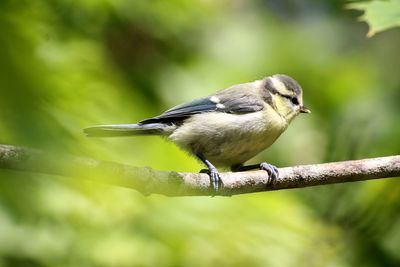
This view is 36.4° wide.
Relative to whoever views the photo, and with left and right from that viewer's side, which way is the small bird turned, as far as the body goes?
facing to the right of the viewer
